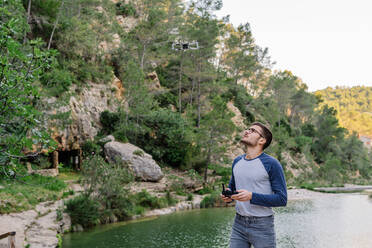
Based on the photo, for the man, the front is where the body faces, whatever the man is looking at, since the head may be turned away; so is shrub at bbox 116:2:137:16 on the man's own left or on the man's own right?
on the man's own right

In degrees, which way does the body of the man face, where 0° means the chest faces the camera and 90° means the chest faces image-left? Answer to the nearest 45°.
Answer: approximately 45°

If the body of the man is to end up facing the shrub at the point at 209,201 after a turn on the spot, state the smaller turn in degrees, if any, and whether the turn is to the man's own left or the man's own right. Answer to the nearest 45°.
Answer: approximately 135° to the man's own right

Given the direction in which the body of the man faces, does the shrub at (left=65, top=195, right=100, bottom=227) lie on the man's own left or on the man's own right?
on the man's own right

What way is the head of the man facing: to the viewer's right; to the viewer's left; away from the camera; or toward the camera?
to the viewer's left

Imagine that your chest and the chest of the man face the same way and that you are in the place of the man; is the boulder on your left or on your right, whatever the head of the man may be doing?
on your right
